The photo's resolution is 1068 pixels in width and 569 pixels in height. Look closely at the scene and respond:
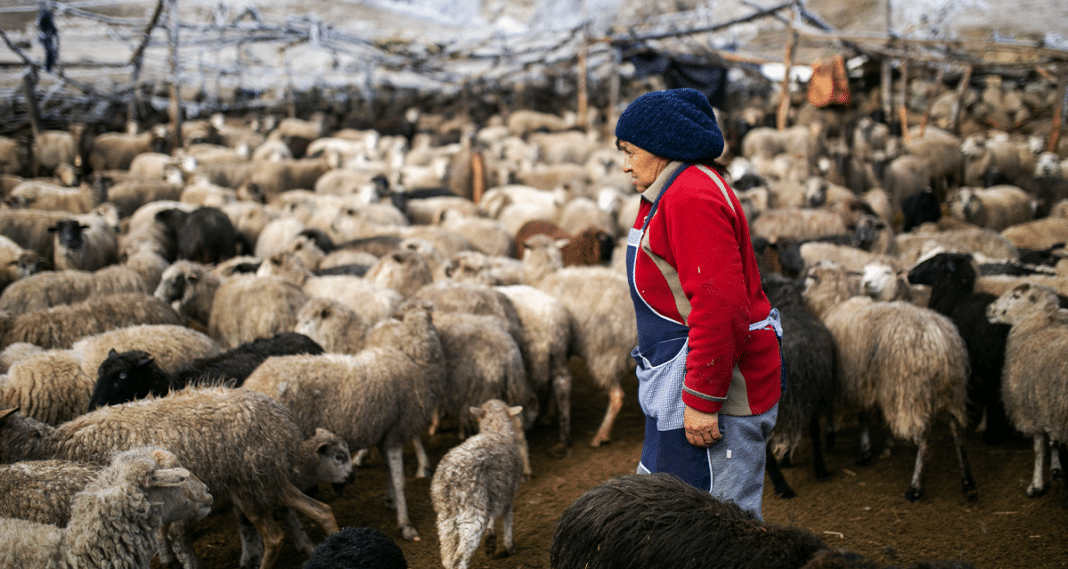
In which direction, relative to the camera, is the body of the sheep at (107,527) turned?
to the viewer's right

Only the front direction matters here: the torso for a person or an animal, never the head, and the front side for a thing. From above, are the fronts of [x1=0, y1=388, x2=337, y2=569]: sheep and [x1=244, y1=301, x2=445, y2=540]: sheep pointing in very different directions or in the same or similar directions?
very different directions

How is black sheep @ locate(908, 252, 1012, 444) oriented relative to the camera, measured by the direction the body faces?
to the viewer's left

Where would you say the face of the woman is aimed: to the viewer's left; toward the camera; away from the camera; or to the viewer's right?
to the viewer's left

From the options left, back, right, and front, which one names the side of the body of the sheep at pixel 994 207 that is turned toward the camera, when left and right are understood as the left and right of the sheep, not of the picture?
left
